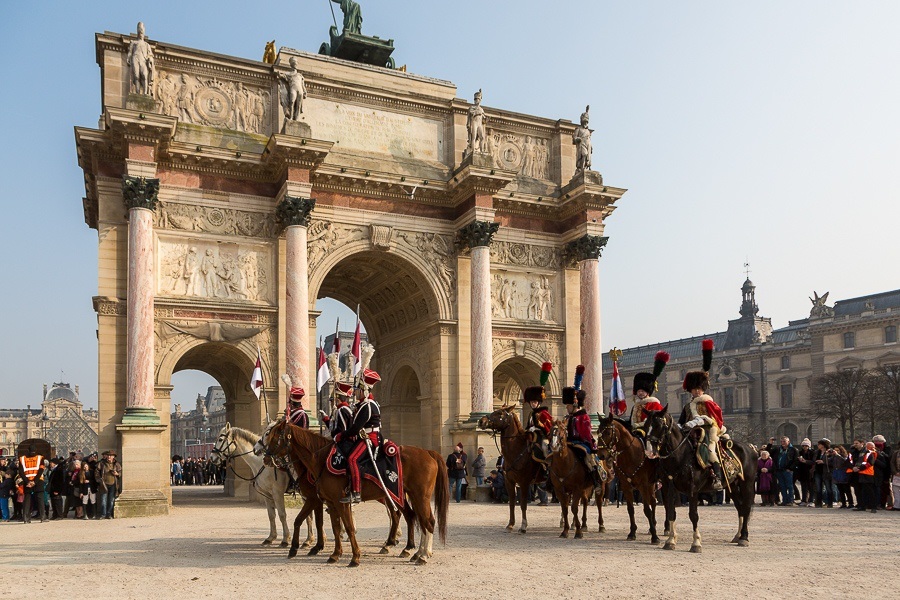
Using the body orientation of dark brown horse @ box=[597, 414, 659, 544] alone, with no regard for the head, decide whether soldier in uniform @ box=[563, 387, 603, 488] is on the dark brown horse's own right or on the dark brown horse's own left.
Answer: on the dark brown horse's own right

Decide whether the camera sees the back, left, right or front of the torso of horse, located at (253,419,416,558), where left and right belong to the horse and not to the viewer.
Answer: left

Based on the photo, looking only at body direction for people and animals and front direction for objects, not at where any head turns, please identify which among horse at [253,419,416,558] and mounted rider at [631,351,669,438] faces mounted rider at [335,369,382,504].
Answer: mounted rider at [631,351,669,438]

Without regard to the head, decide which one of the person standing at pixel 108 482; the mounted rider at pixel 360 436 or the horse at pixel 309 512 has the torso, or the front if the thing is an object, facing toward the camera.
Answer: the person standing

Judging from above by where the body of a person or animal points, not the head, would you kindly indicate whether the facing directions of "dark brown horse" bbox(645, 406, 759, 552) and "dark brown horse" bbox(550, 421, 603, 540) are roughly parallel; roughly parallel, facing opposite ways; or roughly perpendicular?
roughly parallel

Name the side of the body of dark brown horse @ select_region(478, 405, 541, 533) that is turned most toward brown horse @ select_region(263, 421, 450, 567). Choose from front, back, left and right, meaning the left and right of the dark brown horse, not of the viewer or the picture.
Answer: front

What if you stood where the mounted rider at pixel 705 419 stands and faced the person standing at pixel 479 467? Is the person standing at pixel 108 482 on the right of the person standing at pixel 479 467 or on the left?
left

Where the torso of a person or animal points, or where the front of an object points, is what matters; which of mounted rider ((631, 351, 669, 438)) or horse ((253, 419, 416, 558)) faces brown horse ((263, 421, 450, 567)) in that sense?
the mounted rider

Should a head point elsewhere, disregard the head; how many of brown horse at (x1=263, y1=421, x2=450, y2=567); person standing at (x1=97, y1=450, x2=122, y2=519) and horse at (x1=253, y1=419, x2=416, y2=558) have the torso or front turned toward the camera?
1

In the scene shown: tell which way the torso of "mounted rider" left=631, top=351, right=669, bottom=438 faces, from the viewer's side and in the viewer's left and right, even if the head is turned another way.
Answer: facing the viewer and to the left of the viewer

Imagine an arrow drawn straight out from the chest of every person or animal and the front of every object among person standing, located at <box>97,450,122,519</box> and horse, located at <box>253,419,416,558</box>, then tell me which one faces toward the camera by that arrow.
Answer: the person standing

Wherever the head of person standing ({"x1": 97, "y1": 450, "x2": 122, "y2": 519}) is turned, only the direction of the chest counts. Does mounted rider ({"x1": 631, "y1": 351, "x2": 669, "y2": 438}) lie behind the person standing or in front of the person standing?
in front

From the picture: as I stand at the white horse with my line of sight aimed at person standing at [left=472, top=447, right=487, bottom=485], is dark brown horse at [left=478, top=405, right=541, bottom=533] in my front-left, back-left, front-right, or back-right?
front-right

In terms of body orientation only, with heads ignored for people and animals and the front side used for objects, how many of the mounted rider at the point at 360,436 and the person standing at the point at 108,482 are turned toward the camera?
1

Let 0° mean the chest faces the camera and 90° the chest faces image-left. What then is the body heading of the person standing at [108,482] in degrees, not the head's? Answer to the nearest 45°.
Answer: approximately 0°
